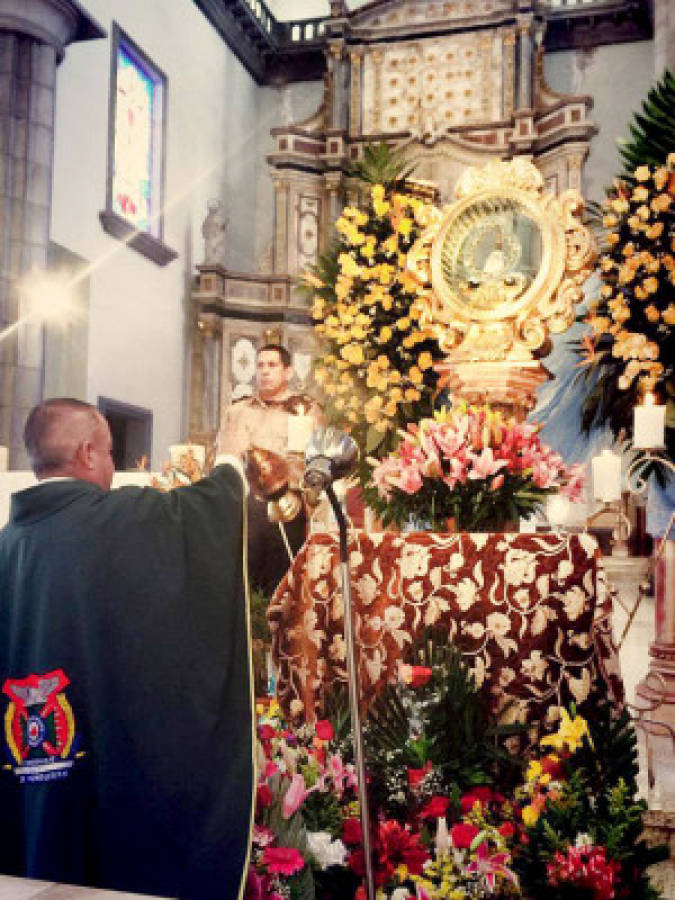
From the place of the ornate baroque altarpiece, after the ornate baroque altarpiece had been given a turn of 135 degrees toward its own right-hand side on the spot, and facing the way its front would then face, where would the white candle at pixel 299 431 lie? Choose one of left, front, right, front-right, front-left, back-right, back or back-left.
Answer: back-left

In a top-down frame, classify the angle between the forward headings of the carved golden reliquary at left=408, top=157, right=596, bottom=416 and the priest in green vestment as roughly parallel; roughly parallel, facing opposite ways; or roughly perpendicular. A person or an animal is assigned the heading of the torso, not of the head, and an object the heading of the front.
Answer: roughly parallel, facing opposite ways

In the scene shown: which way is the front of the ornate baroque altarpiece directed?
toward the camera

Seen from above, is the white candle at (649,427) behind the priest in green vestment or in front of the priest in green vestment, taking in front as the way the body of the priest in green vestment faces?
in front

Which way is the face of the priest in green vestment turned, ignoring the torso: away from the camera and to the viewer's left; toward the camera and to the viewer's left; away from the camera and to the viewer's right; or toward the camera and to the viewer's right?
away from the camera and to the viewer's right

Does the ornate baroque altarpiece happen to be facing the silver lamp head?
yes

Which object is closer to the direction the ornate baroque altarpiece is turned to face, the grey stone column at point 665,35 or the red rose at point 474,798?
the red rose

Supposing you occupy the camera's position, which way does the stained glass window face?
facing the viewer and to the right of the viewer

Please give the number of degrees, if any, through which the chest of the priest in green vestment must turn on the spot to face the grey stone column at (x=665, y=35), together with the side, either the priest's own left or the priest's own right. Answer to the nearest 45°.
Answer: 0° — they already face it

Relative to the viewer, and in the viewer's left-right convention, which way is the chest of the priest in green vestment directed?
facing away from the viewer and to the right of the viewer

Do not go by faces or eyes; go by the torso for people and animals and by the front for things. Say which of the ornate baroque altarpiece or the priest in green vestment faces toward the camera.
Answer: the ornate baroque altarpiece

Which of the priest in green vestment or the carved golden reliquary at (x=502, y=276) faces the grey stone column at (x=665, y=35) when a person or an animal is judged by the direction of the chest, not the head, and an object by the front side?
the priest in green vestment

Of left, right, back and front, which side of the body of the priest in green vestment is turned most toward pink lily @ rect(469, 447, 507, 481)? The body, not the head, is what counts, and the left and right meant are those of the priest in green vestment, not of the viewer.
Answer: front

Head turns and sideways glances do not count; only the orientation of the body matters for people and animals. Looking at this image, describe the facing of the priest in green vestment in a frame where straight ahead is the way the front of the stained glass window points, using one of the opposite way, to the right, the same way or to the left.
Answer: to the left

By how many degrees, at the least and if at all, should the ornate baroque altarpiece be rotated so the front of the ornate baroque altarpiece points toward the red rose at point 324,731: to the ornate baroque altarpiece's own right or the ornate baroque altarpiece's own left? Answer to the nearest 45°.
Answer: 0° — it already faces it

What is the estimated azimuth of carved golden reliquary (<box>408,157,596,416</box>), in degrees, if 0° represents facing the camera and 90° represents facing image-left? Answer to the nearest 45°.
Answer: approximately 45°
